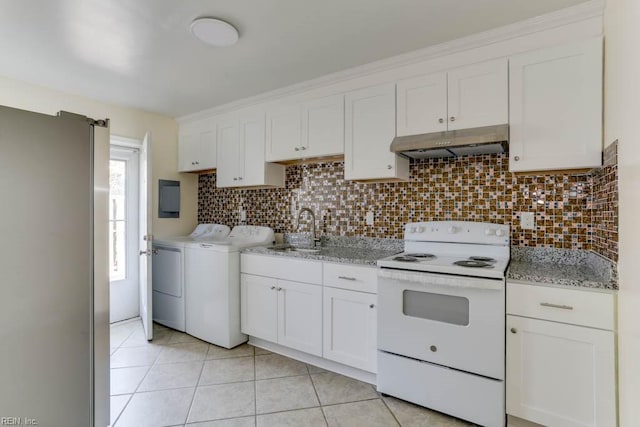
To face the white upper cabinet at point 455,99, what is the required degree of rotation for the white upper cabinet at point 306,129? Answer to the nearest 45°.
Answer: approximately 90° to its left

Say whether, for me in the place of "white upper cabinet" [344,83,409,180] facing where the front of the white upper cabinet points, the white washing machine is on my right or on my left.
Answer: on my right

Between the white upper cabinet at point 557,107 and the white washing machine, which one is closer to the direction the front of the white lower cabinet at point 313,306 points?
the white washing machine

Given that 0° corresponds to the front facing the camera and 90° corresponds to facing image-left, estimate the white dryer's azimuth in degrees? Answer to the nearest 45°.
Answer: approximately 45°

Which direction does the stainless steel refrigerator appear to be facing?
to the viewer's right
